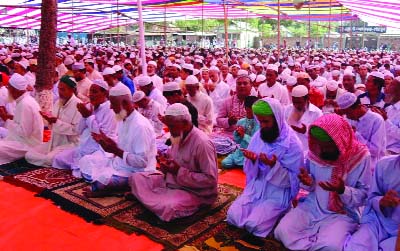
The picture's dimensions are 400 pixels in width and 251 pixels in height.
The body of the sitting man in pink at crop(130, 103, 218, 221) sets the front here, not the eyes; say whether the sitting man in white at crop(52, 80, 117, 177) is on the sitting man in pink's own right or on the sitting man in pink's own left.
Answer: on the sitting man in pink's own right

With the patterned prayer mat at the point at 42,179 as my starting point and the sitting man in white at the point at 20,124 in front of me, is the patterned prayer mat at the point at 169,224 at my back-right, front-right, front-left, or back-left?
back-right

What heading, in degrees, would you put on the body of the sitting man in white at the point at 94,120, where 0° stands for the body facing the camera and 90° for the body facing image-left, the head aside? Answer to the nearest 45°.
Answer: approximately 45°
